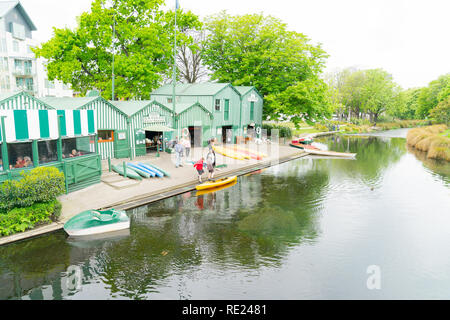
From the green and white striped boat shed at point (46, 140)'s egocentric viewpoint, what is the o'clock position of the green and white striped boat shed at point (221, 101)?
the green and white striped boat shed at point (221, 101) is roughly at 9 o'clock from the green and white striped boat shed at point (46, 140).

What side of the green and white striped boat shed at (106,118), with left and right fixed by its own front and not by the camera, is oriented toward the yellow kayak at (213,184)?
front

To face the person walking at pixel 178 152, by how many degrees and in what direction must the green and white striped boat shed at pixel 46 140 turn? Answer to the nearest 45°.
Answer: approximately 90° to its left

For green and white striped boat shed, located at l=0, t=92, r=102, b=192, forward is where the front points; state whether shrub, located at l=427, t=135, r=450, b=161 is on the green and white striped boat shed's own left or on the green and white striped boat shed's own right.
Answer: on the green and white striped boat shed's own left

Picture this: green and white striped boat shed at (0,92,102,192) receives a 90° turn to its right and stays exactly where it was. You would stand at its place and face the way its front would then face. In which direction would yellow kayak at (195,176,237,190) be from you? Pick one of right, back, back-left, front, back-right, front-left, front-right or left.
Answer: back-left

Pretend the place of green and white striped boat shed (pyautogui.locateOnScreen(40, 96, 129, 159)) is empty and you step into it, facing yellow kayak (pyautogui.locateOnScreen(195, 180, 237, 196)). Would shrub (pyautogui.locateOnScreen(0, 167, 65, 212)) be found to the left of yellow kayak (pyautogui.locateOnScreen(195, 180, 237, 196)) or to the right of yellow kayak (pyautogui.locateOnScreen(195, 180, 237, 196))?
right

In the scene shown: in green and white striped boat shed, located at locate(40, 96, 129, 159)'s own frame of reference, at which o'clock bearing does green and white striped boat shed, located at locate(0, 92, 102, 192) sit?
green and white striped boat shed, located at locate(0, 92, 102, 192) is roughly at 2 o'clock from green and white striped boat shed, located at locate(40, 96, 129, 159).

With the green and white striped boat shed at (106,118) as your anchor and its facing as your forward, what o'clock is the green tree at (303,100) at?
The green tree is roughly at 10 o'clock from the green and white striped boat shed.

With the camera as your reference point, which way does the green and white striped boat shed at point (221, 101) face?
facing the viewer and to the right of the viewer

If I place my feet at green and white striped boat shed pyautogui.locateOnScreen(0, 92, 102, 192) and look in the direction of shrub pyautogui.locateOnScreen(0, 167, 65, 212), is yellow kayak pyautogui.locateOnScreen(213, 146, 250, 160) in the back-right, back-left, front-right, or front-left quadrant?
back-left

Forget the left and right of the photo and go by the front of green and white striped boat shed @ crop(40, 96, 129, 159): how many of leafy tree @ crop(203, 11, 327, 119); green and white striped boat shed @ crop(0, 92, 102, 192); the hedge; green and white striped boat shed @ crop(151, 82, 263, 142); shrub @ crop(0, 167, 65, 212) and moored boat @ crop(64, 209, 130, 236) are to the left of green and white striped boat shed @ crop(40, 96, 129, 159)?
2
